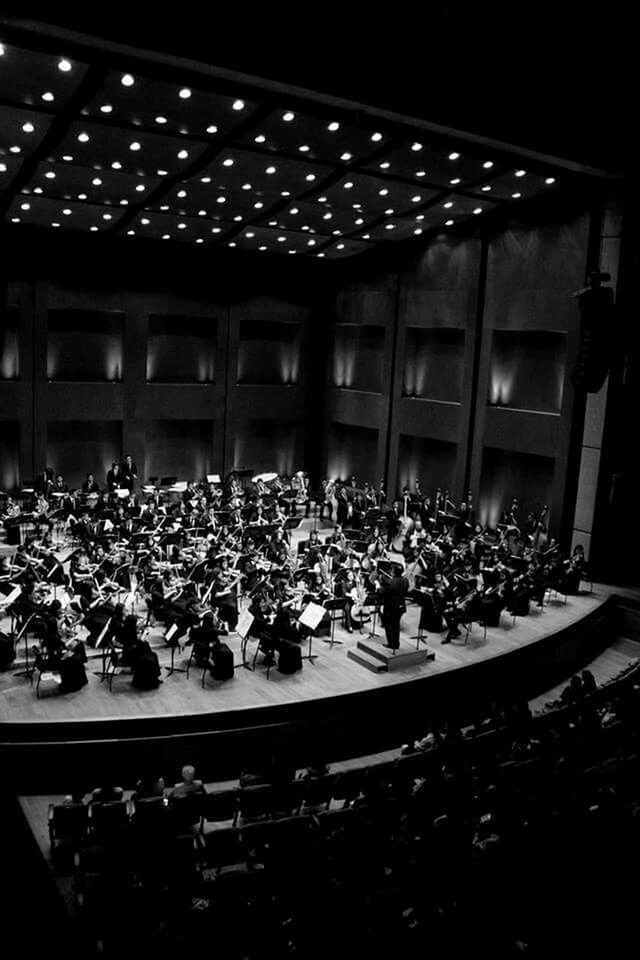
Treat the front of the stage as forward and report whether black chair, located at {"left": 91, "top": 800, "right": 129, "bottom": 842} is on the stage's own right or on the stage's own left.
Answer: on the stage's own right

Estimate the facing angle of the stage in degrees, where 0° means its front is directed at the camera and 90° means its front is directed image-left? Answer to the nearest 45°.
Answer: approximately 315°

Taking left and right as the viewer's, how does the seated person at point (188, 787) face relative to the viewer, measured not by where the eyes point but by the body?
facing away from the viewer

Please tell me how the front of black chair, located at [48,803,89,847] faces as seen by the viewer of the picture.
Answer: facing away from the viewer

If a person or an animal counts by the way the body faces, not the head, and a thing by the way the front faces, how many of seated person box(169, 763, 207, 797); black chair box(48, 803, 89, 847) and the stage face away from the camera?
2

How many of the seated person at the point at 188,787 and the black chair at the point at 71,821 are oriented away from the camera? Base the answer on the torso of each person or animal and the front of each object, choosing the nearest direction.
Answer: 2

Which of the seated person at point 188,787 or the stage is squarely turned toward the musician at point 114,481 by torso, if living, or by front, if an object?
the seated person

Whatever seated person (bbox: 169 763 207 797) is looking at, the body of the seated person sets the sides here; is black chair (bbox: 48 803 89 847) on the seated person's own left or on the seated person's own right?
on the seated person's own left

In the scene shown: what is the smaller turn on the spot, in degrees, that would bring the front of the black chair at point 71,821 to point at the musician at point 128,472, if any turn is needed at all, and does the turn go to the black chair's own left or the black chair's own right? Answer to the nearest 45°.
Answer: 0° — it already faces them
